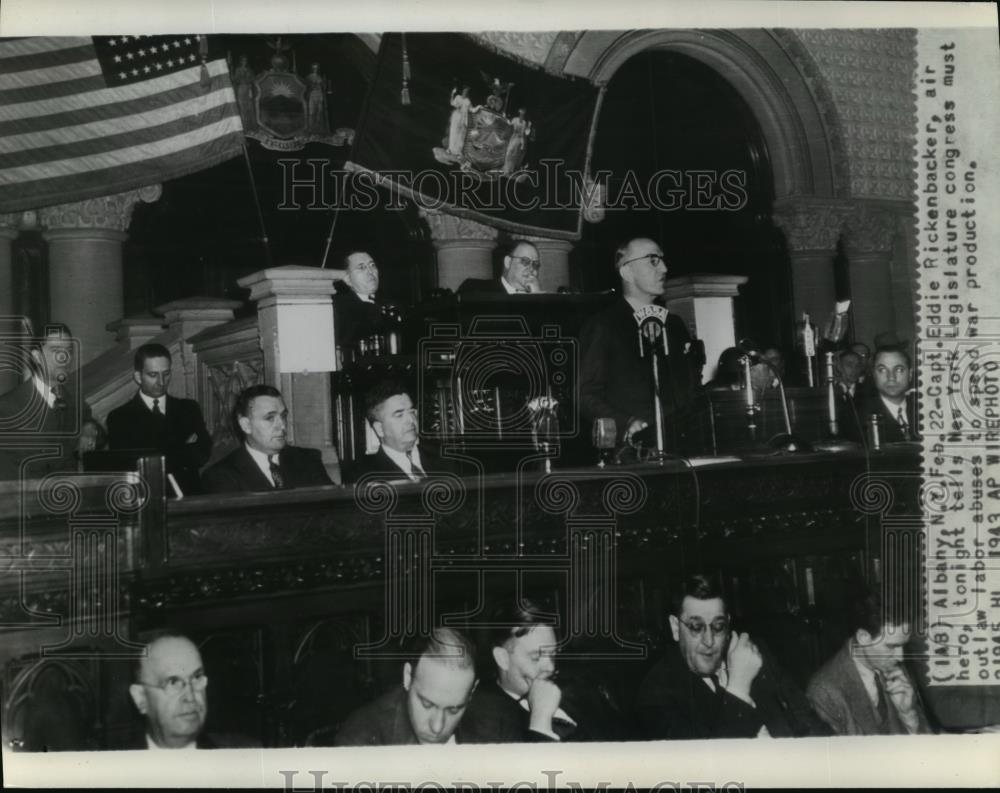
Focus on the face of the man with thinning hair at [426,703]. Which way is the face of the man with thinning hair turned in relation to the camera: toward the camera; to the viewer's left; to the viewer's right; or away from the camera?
toward the camera

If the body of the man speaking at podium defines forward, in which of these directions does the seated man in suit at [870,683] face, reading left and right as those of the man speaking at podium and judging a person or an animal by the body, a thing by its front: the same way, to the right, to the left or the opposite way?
the same way

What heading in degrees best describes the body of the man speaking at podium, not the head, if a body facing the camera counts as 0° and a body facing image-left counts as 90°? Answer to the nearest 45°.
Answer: approximately 315°

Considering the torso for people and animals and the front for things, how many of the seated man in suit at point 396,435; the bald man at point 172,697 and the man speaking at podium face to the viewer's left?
0

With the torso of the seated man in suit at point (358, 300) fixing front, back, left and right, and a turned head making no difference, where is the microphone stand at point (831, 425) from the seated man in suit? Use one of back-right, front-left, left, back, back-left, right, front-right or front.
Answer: front-left

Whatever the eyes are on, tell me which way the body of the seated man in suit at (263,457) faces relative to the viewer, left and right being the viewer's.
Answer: facing the viewer and to the right of the viewer

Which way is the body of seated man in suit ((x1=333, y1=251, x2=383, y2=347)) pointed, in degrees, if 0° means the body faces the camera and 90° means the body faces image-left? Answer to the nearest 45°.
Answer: approximately 315°

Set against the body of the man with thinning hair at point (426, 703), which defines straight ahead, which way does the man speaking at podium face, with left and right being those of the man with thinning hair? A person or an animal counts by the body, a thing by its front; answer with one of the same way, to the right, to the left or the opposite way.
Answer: the same way

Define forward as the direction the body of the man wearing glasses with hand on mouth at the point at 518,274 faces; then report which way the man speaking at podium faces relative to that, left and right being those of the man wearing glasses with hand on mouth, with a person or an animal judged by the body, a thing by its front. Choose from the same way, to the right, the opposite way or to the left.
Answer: the same way

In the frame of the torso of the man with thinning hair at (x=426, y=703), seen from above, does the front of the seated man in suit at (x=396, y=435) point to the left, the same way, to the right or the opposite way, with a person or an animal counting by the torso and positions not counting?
the same way

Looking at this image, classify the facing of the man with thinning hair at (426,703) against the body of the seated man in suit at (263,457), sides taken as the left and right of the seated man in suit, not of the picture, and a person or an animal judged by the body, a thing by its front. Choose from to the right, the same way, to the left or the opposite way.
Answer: the same way

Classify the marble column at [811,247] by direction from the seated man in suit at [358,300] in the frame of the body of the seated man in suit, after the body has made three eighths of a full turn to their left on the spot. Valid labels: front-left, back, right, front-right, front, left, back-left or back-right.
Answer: right

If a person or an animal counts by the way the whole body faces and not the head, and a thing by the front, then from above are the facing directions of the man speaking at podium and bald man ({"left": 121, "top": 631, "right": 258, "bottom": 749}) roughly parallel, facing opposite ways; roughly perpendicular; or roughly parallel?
roughly parallel

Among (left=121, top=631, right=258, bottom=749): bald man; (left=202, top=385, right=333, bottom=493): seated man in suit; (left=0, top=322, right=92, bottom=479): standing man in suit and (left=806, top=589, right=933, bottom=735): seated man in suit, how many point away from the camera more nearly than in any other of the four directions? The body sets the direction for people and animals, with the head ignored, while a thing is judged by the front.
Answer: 0
